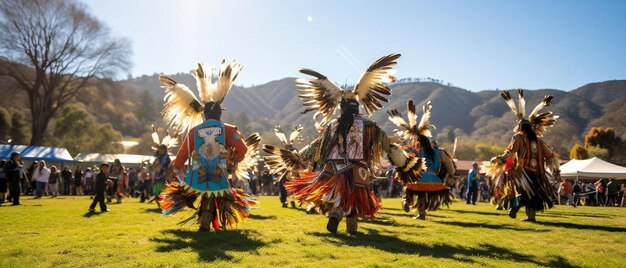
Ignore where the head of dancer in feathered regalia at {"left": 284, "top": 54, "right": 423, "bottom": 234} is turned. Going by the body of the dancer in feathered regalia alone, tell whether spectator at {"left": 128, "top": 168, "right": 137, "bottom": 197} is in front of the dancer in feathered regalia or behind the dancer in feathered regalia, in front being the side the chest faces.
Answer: in front

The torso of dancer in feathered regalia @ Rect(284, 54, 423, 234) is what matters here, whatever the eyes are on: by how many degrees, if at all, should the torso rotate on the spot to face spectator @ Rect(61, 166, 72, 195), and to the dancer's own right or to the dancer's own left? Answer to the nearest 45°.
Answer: approximately 45° to the dancer's own left

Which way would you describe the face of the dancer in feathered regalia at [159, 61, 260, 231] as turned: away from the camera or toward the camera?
away from the camera

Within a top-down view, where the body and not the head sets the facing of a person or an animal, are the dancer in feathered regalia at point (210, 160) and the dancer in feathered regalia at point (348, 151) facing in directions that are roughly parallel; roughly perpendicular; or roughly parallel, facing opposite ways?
roughly parallel

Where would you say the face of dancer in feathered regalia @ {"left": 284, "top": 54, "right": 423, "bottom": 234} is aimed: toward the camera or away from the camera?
away from the camera

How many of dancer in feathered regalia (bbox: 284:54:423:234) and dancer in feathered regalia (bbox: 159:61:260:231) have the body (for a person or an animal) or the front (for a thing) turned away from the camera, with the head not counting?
2

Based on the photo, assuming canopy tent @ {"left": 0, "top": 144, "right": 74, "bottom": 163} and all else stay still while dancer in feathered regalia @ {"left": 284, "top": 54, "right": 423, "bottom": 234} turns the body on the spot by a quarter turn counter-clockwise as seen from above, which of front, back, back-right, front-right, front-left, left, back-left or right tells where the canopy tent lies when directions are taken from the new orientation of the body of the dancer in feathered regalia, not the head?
front-right

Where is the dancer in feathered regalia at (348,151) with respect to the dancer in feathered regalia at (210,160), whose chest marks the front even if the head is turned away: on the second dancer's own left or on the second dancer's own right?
on the second dancer's own right

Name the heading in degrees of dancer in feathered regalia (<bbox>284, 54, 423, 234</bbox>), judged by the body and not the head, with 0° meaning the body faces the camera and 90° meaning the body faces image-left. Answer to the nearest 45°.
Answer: approximately 180°

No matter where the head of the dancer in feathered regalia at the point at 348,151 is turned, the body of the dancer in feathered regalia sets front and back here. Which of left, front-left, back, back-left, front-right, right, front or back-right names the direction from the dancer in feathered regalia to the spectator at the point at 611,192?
front-right

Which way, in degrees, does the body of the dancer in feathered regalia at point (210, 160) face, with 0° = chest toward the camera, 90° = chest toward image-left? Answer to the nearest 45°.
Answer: approximately 180°

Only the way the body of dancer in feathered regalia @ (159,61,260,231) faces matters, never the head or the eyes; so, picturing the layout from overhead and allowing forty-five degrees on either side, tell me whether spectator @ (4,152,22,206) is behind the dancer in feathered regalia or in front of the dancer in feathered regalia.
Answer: in front

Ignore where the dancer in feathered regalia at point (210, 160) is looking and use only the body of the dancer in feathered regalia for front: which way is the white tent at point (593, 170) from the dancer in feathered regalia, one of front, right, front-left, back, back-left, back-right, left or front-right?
front-right

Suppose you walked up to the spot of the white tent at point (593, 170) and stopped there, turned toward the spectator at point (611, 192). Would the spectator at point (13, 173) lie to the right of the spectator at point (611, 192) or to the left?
right
